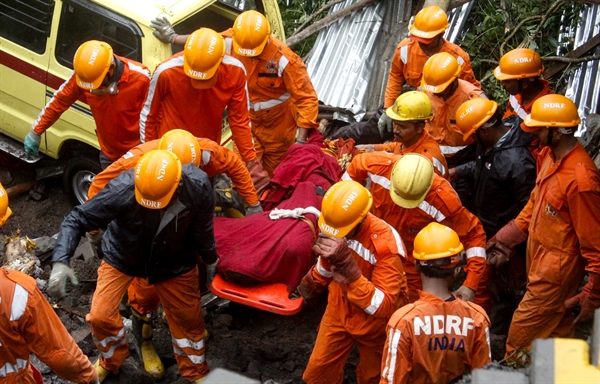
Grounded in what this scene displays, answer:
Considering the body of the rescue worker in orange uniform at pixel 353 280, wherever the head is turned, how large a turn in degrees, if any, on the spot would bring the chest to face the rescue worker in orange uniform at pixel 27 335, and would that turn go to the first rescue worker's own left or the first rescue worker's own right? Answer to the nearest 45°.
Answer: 0° — they already face them

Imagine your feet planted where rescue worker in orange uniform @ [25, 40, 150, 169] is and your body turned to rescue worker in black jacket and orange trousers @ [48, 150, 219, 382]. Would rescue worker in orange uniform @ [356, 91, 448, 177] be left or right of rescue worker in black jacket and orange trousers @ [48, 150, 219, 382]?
left

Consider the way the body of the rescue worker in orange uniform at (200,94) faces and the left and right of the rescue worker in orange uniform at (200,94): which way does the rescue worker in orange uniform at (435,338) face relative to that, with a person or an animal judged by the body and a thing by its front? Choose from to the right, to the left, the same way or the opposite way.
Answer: the opposite way

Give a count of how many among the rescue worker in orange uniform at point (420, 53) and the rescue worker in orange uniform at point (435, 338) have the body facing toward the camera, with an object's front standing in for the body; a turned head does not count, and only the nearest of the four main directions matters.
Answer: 1

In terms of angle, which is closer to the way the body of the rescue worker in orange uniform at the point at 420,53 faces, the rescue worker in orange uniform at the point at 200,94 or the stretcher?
the stretcher

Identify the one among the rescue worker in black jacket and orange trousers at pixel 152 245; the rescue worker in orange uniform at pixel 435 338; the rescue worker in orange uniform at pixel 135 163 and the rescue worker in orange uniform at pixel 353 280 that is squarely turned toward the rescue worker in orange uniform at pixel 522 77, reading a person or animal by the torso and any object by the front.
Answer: the rescue worker in orange uniform at pixel 435 338

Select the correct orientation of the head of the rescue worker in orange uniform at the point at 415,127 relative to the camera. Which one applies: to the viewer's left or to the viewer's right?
to the viewer's left

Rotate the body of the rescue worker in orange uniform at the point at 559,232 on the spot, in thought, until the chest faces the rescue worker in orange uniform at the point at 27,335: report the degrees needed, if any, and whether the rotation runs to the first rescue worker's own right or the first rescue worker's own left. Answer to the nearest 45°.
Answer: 0° — they already face them
